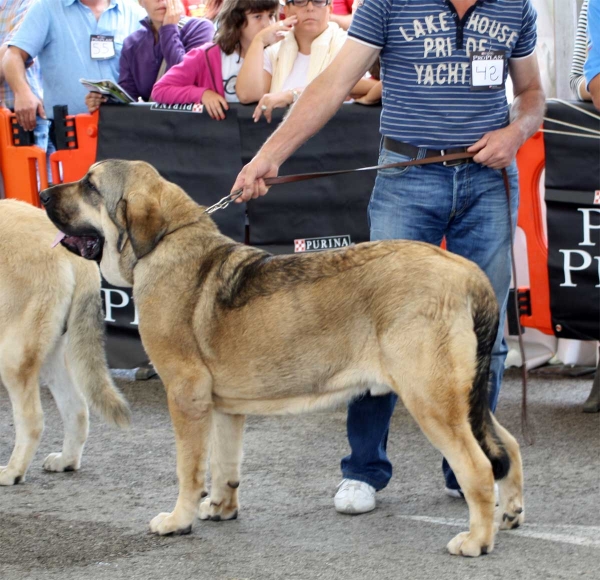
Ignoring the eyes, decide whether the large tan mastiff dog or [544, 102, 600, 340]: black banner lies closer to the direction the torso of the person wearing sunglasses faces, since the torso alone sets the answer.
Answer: the large tan mastiff dog

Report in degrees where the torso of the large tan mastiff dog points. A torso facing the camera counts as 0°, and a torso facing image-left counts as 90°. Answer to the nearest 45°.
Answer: approximately 90°

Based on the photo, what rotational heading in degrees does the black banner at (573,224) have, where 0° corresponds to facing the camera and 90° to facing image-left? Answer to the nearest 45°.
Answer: approximately 0°

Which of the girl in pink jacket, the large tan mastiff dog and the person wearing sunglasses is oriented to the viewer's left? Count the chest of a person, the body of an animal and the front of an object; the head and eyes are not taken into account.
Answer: the large tan mastiff dog

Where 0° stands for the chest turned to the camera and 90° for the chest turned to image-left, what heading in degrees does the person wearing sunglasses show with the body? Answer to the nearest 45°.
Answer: approximately 0°

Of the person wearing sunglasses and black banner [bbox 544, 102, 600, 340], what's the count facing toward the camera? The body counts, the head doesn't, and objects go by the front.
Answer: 2
